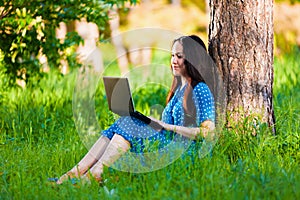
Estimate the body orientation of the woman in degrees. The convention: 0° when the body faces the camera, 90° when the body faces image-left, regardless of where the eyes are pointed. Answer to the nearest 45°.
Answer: approximately 45°

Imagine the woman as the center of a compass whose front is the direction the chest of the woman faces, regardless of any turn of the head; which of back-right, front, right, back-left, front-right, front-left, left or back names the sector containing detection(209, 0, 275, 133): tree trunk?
back
